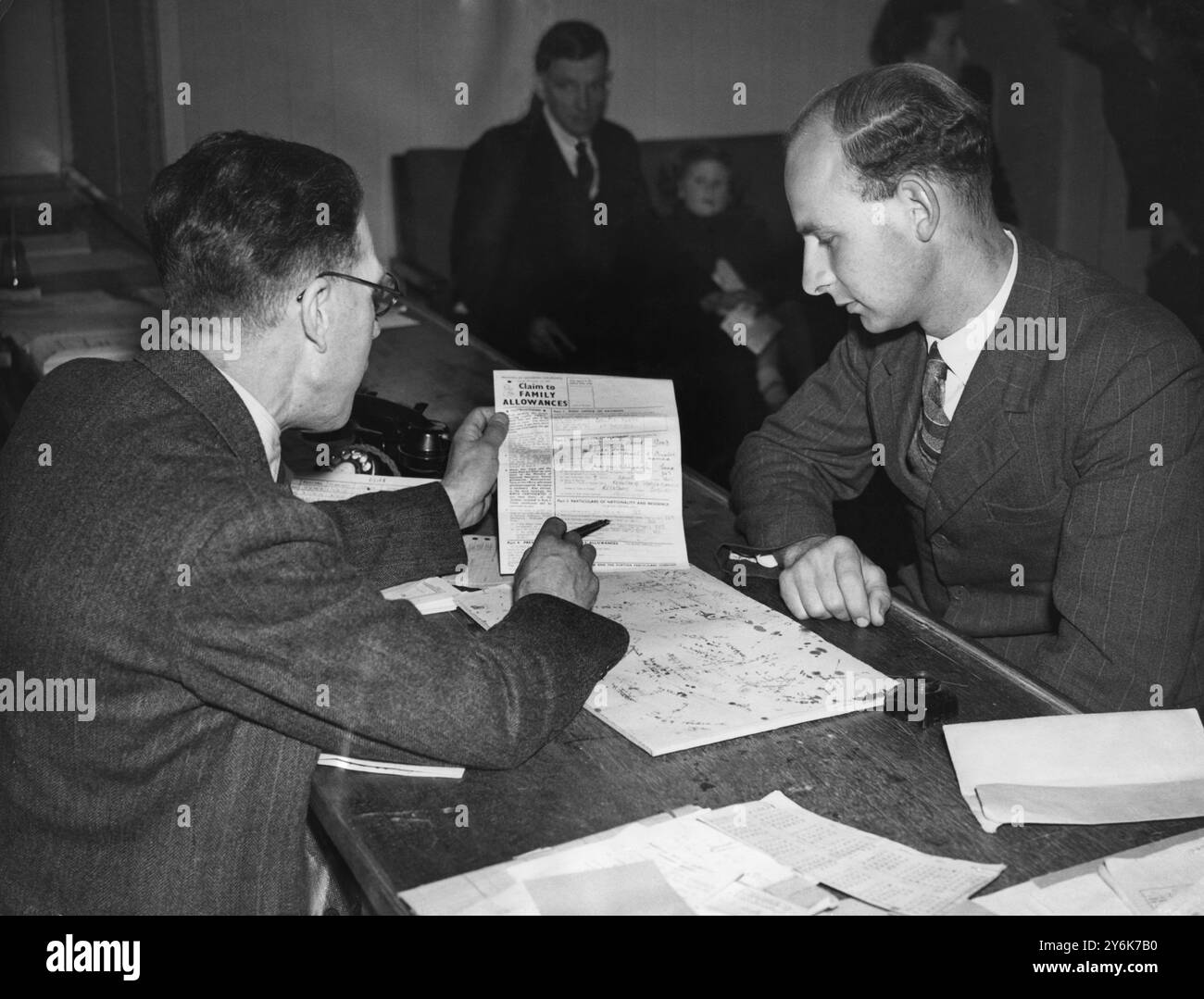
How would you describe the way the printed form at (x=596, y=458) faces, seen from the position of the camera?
facing the viewer

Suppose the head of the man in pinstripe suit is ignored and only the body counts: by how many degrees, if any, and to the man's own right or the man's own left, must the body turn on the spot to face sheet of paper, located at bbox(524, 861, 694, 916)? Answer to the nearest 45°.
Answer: approximately 45° to the man's own left

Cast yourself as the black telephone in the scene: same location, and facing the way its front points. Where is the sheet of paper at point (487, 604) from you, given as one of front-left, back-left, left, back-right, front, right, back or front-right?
front-left

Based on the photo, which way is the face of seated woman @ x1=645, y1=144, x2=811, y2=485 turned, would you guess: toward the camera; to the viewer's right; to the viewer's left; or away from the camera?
toward the camera

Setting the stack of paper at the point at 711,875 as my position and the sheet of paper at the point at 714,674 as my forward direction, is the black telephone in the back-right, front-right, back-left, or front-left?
front-left

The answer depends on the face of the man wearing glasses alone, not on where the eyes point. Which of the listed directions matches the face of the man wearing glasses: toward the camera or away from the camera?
away from the camera

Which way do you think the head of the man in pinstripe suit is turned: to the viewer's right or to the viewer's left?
to the viewer's left

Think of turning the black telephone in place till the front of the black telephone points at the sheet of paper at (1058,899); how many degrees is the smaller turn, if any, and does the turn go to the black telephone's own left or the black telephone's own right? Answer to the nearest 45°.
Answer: approximately 45° to the black telephone's own left

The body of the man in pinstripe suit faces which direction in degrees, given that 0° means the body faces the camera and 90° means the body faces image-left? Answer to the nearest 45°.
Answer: approximately 45°

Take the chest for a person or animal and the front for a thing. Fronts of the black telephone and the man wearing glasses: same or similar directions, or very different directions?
very different directions
